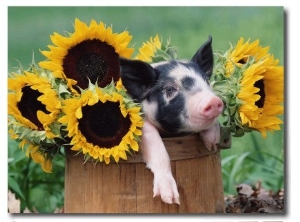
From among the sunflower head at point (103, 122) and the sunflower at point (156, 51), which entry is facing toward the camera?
the sunflower head

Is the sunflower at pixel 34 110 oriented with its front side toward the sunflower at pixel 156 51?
no

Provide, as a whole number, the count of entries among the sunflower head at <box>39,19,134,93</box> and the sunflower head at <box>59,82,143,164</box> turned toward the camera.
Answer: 2

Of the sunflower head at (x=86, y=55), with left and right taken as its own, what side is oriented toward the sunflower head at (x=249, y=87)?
left

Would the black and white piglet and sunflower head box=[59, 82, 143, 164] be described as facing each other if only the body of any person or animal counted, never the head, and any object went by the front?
no

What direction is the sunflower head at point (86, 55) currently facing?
toward the camera

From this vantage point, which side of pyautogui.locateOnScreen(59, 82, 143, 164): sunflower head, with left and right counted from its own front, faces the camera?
front

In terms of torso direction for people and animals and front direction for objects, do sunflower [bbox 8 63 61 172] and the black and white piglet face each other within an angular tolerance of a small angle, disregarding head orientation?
no
